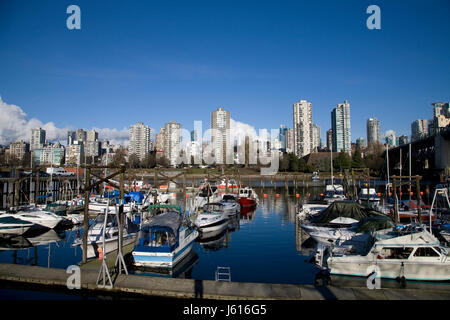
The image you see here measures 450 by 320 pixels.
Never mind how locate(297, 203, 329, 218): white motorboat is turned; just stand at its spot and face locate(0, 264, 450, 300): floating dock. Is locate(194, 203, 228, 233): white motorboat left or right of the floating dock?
right

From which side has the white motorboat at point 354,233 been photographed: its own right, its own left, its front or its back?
left

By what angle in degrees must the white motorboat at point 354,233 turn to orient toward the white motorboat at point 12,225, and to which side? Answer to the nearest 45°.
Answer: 0° — it already faces it

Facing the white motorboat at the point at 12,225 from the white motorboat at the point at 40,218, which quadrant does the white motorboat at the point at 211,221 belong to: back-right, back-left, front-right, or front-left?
back-left
